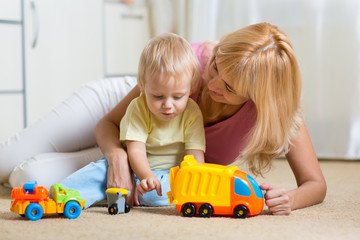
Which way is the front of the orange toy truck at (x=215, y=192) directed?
to the viewer's right

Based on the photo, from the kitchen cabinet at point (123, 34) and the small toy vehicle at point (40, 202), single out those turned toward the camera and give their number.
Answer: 1

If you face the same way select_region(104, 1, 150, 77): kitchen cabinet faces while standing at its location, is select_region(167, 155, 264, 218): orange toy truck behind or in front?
in front

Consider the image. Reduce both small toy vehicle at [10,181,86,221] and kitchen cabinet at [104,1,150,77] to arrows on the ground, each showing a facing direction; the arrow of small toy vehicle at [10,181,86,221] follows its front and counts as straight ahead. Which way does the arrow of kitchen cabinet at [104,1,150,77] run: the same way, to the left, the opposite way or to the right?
to the right

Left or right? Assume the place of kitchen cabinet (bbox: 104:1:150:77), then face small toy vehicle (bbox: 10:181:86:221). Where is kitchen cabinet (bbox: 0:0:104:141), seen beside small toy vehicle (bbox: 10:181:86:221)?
right

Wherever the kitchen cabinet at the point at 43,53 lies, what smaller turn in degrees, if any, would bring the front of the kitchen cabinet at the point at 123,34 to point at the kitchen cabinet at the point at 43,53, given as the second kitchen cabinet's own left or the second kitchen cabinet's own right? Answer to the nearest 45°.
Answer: approximately 45° to the second kitchen cabinet's own right

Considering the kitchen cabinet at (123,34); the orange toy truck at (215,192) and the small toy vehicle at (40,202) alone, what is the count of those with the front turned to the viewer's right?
2

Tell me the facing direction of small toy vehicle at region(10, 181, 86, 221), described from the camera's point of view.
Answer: facing to the right of the viewer
